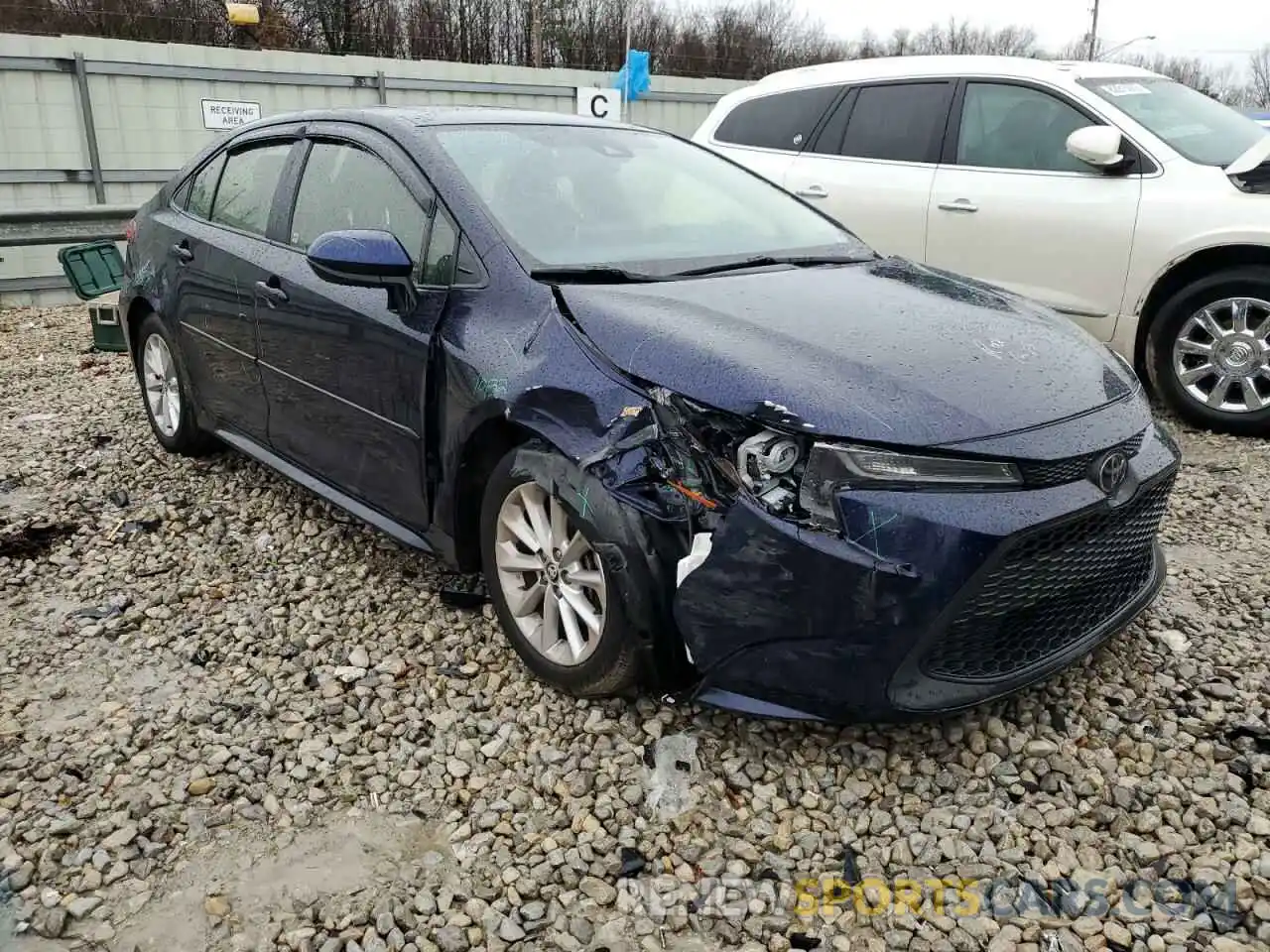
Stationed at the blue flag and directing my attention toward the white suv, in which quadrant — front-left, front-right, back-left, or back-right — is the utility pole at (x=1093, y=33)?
back-left

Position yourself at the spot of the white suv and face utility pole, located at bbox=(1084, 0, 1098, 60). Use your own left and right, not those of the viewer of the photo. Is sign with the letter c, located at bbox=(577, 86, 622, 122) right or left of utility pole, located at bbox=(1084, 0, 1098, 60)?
left

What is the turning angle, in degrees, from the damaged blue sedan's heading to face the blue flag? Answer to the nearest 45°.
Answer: approximately 135° to its left

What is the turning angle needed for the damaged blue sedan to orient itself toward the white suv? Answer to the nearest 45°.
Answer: approximately 90° to its left

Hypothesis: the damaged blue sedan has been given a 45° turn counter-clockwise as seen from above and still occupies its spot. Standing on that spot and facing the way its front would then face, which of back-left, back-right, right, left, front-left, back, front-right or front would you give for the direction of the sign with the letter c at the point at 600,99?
left

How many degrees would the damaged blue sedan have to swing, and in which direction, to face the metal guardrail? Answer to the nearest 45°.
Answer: approximately 180°

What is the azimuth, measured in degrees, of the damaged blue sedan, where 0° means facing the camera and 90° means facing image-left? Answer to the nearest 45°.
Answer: approximately 315°

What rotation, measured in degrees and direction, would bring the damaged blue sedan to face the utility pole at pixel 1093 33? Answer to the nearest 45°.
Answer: approximately 135° to its left

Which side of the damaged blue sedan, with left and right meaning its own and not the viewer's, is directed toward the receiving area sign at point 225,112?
back
